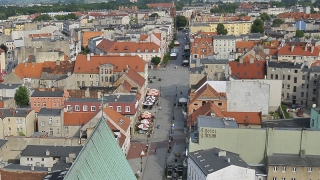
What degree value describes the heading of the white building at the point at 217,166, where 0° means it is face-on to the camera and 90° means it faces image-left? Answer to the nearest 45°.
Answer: approximately 90°
